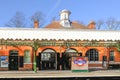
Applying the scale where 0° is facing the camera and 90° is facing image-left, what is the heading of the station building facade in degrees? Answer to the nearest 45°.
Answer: approximately 0°
